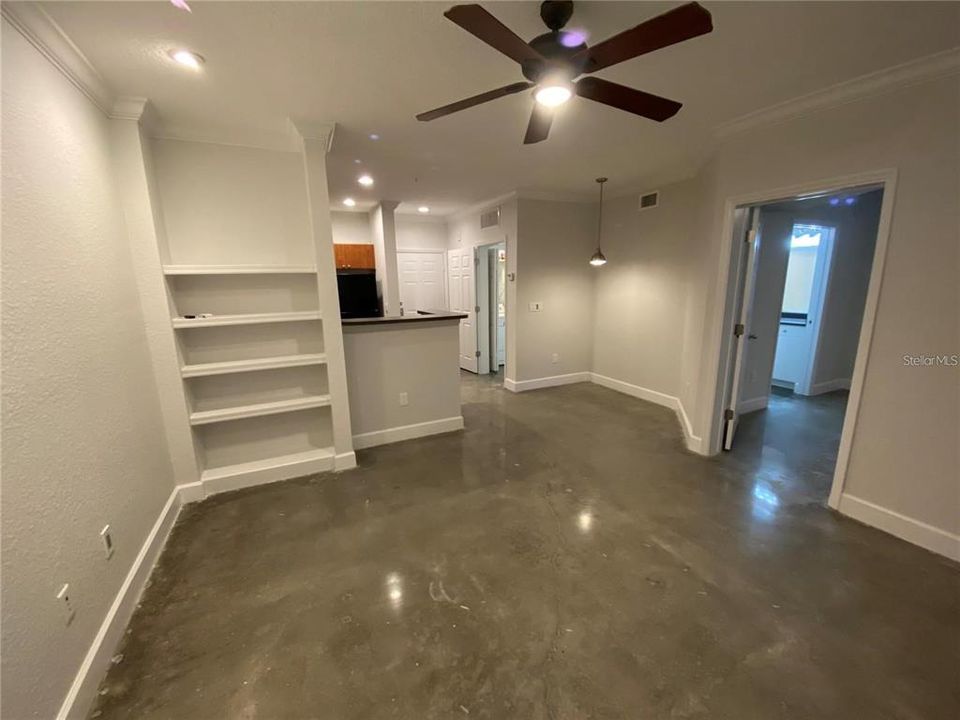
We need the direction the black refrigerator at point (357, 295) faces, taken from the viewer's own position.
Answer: facing the viewer

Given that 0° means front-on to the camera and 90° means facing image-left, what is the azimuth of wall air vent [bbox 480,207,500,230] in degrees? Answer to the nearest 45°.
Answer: approximately 45°

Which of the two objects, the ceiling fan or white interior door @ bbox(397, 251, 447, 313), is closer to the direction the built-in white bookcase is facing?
the ceiling fan

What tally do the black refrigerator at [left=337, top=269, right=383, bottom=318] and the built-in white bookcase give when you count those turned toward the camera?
2

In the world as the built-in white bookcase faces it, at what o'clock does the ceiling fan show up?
The ceiling fan is roughly at 11 o'clock from the built-in white bookcase.

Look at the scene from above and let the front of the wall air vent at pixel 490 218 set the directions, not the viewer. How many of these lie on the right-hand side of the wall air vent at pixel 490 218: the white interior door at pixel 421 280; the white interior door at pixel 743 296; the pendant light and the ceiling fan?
1

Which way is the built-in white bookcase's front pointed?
toward the camera

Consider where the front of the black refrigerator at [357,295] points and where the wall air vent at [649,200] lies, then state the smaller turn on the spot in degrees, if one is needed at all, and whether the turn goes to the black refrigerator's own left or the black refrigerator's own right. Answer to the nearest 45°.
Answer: approximately 45° to the black refrigerator's own left

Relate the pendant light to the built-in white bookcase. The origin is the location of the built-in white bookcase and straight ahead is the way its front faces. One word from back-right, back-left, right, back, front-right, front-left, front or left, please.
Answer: left

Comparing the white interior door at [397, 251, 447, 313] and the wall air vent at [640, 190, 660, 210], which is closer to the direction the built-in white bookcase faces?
the wall air vent

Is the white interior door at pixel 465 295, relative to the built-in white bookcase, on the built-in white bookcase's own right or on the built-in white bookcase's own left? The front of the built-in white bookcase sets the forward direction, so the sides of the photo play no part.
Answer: on the built-in white bookcase's own left

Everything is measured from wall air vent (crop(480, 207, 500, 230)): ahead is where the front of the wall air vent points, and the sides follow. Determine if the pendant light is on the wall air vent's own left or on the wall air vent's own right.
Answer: on the wall air vent's own left
